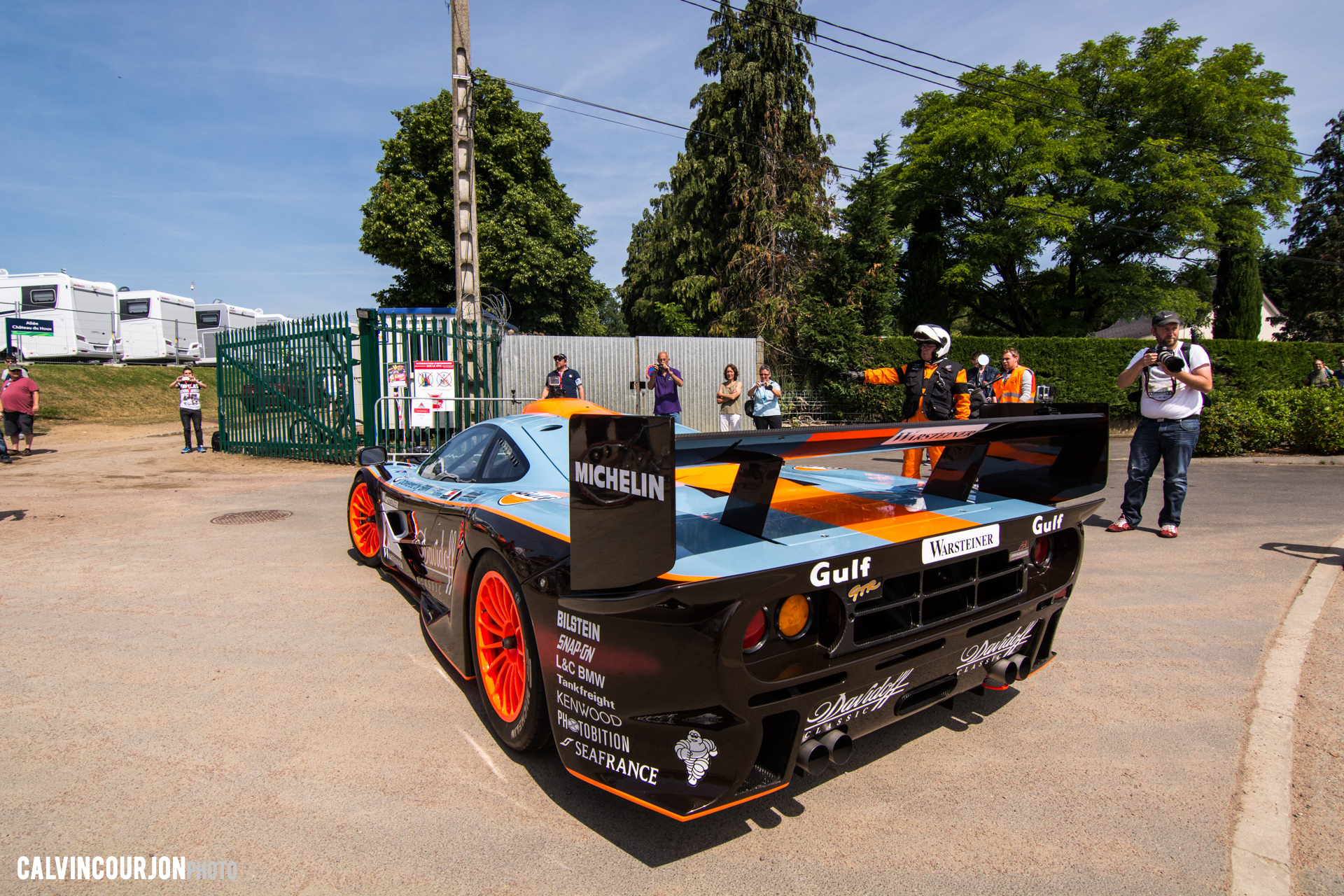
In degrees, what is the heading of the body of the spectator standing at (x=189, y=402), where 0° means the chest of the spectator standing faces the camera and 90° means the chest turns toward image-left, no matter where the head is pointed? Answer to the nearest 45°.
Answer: approximately 0°

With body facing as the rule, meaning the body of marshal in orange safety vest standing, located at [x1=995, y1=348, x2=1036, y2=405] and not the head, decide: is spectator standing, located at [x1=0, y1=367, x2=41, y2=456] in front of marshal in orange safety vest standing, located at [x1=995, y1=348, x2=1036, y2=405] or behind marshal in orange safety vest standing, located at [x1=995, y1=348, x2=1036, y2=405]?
in front

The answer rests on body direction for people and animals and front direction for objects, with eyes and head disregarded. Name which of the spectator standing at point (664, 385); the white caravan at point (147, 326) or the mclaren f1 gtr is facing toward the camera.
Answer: the spectator standing

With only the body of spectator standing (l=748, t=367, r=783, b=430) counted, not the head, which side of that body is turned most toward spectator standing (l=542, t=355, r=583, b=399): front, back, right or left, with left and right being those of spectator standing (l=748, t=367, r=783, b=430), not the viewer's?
right

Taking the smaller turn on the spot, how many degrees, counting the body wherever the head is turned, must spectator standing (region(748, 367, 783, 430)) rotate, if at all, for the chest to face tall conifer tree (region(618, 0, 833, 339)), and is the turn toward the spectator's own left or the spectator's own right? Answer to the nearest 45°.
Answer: approximately 180°

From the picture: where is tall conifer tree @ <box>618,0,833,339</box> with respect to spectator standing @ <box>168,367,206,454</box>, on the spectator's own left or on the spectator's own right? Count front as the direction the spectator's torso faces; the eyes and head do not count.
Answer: on the spectator's own left

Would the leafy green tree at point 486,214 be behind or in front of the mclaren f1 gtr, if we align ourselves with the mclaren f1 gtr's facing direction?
in front

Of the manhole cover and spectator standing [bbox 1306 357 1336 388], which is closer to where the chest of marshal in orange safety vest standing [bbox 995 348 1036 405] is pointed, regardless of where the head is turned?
the manhole cover

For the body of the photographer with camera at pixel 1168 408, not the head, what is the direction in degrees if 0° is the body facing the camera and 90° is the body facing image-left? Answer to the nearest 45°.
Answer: approximately 0°

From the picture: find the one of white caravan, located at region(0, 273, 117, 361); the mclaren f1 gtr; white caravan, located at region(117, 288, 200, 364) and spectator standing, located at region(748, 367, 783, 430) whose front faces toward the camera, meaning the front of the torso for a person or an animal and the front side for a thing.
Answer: the spectator standing

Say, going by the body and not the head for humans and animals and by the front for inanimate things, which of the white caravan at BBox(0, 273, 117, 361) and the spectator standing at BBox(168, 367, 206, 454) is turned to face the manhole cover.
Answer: the spectator standing

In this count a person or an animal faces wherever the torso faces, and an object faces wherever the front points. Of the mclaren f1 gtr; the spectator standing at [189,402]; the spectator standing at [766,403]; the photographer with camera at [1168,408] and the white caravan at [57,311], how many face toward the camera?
3

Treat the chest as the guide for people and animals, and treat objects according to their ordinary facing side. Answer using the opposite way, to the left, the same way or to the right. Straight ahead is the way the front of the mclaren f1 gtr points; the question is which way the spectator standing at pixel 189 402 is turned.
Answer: the opposite way

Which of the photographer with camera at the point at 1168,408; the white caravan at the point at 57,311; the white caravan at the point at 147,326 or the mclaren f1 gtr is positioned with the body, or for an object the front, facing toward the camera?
the photographer with camera

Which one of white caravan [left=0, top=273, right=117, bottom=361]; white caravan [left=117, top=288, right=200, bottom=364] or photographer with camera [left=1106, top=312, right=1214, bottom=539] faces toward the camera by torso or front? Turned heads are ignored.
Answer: the photographer with camera
